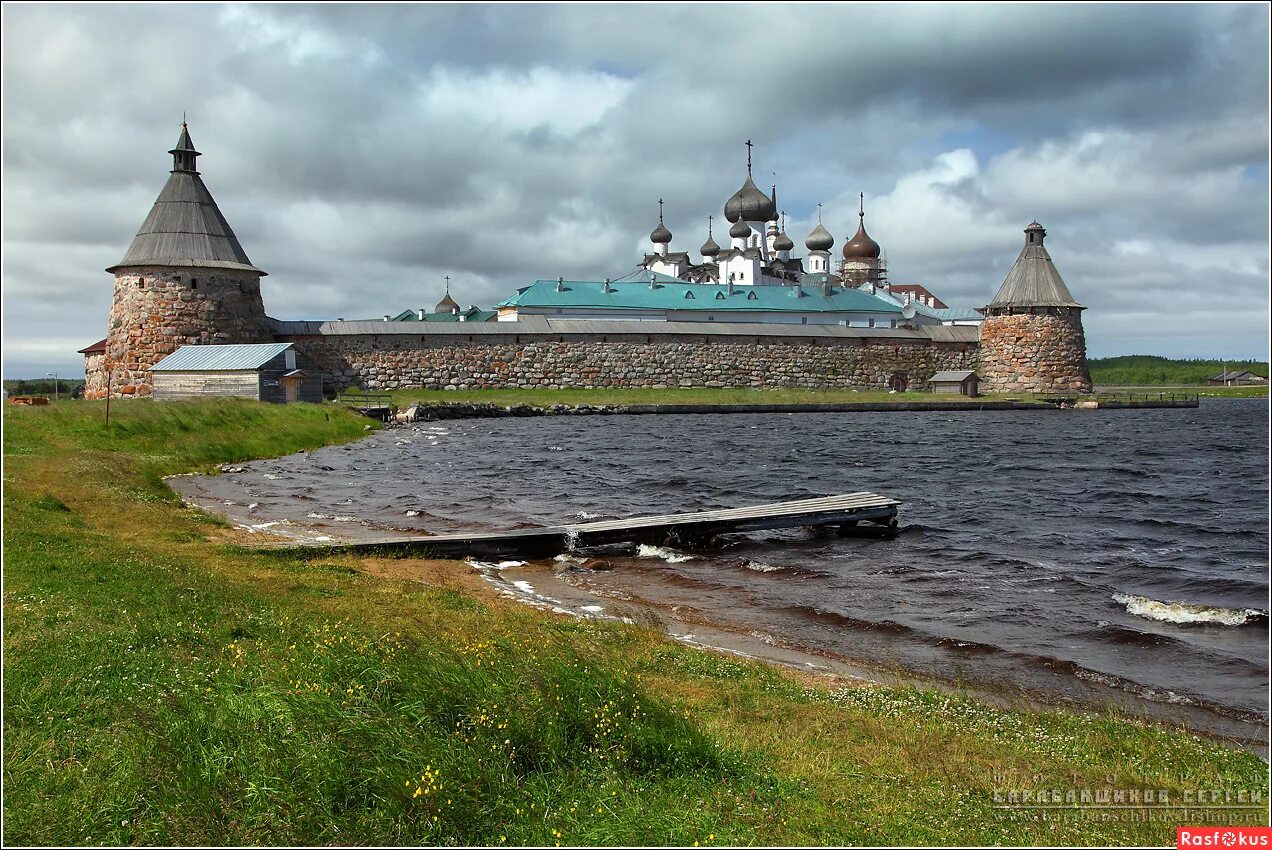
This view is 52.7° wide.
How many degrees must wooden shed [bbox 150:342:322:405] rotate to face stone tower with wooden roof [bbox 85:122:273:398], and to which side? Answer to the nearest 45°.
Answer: approximately 135° to its left

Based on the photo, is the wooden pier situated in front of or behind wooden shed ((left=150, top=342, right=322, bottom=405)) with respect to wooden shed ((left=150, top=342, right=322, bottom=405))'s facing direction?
in front

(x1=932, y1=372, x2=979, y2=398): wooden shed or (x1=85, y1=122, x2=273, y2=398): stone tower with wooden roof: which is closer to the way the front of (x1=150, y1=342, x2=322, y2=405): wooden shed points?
the wooden shed

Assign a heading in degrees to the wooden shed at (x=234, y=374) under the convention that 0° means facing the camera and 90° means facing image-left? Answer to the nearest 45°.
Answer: approximately 315°

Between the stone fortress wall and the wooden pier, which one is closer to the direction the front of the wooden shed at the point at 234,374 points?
the wooden pier

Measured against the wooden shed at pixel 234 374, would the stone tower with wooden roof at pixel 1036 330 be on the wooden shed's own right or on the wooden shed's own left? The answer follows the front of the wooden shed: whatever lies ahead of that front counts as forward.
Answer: on the wooden shed's own left

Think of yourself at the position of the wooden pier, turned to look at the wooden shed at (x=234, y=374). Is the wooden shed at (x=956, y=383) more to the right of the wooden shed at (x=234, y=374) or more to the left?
right

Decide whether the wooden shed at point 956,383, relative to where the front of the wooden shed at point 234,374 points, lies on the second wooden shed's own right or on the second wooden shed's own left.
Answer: on the second wooden shed's own left
